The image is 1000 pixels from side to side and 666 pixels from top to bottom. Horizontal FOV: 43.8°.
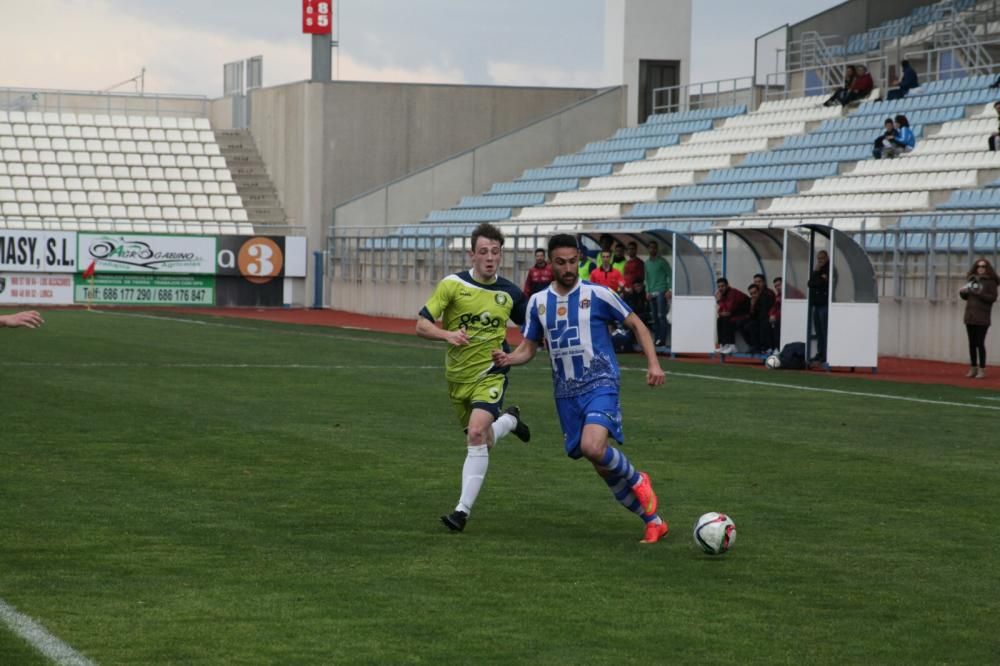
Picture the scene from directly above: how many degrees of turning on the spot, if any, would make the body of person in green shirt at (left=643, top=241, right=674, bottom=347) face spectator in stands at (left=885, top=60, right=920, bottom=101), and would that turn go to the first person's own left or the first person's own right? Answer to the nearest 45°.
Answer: approximately 180°

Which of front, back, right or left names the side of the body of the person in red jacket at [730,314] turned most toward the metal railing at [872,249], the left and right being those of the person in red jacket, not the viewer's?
back

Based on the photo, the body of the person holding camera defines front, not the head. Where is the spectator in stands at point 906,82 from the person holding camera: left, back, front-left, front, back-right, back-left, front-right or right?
back-right

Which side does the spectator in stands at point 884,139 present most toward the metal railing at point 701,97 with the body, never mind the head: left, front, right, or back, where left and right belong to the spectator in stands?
right

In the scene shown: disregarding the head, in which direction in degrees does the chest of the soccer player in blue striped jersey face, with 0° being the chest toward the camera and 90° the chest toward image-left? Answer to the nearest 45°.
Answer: approximately 0°

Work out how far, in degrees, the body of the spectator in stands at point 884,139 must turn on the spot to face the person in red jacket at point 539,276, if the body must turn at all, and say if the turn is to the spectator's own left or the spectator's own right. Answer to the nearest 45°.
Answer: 0° — they already face them

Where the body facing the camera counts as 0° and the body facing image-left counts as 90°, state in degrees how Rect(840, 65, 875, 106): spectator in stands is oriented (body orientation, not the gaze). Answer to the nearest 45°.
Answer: approximately 45°

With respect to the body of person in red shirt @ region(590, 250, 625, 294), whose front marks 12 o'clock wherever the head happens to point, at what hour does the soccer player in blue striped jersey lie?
The soccer player in blue striped jersey is roughly at 12 o'clock from the person in red shirt.
